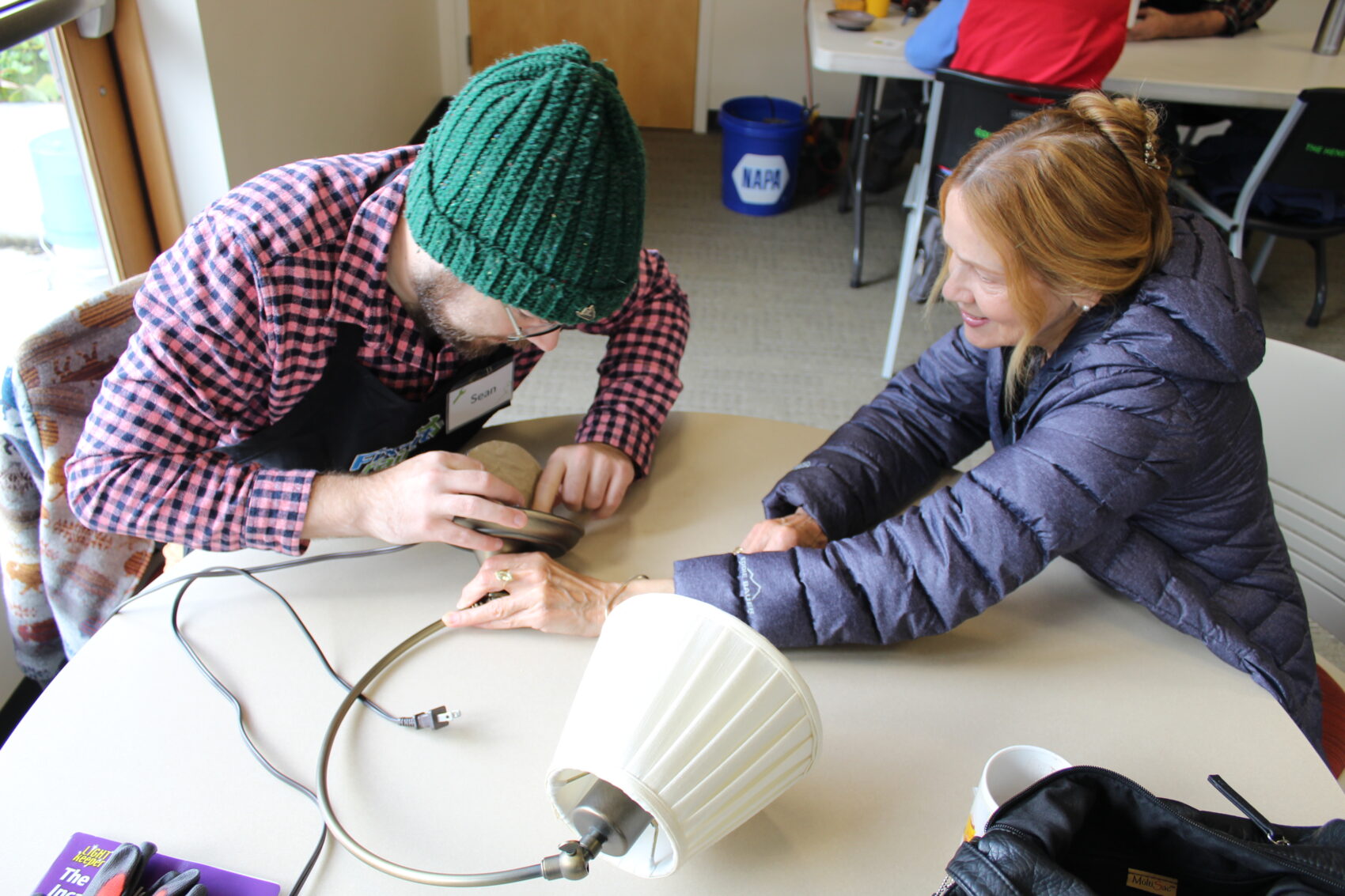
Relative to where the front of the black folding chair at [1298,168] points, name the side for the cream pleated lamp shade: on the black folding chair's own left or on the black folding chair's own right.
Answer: on the black folding chair's own left

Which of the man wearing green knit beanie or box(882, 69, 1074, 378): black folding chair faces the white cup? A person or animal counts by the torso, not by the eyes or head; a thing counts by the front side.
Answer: the man wearing green knit beanie

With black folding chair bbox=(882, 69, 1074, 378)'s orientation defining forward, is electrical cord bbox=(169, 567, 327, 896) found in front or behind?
behind

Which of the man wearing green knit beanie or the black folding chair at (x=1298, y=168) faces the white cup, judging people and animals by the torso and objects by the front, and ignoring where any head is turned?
the man wearing green knit beanie

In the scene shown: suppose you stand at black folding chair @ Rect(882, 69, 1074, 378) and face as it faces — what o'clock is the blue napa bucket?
The blue napa bucket is roughly at 11 o'clock from the black folding chair.

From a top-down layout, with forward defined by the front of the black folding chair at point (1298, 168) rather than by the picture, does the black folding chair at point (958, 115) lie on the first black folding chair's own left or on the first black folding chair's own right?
on the first black folding chair's own left

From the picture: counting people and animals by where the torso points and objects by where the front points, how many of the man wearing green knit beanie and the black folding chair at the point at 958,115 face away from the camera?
1

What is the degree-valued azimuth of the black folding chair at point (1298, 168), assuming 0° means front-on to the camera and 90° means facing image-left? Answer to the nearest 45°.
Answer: approximately 135°

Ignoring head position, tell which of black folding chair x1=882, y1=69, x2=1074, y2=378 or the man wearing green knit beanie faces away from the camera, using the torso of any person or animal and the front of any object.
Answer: the black folding chair

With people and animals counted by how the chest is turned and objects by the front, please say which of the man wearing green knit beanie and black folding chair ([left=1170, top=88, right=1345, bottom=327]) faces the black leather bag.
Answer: the man wearing green knit beanie

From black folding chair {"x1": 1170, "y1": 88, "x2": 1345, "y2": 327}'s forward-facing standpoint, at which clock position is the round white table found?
The round white table is roughly at 8 o'clock from the black folding chair.

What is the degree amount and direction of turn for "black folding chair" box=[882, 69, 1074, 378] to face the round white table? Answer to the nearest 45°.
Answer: approximately 180°

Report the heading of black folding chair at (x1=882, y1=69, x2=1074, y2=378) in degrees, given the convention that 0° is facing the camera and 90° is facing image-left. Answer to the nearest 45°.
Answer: approximately 180°

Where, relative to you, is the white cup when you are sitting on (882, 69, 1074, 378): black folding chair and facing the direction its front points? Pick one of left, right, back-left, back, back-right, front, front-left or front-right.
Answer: back
